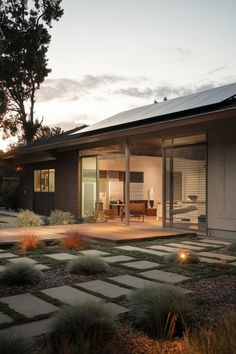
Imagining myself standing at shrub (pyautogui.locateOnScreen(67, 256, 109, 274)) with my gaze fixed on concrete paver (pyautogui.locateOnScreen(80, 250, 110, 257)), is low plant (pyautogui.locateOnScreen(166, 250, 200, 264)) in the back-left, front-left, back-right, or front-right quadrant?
front-right

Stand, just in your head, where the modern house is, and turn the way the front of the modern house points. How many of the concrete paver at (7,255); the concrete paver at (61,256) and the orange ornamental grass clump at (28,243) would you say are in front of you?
3

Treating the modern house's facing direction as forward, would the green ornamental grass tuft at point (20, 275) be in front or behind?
in front

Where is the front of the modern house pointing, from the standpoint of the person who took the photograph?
facing the viewer and to the left of the viewer

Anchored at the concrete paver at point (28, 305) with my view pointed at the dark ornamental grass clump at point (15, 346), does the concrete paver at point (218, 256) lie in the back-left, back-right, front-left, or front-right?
back-left

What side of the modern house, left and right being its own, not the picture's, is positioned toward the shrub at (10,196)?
right

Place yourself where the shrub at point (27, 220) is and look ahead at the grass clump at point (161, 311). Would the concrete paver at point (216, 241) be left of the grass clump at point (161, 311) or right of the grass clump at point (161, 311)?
left

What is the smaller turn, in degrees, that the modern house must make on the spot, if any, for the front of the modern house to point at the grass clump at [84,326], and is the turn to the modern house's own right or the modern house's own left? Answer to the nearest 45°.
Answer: approximately 45° to the modern house's own left

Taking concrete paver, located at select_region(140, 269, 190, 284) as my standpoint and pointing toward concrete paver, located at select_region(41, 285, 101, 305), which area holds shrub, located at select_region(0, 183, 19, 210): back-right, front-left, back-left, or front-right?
back-right

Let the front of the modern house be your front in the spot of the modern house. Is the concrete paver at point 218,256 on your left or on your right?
on your left

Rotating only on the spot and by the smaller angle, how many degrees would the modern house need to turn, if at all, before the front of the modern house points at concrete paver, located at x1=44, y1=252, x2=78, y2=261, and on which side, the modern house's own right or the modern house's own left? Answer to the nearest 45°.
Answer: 0° — it already faces it

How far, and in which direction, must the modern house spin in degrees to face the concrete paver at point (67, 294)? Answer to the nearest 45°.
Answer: approximately 45° to its left

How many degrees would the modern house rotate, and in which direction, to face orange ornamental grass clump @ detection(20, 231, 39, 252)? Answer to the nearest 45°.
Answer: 0° — it already faces it

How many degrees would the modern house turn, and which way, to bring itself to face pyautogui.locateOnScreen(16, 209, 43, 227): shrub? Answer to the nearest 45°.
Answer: approximately 45° to its right

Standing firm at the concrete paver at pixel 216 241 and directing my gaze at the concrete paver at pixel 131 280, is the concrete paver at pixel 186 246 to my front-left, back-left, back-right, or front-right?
front-right
